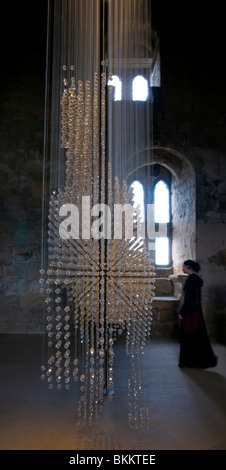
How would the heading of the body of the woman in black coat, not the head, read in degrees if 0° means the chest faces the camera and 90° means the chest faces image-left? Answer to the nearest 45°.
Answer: approximately 90°
